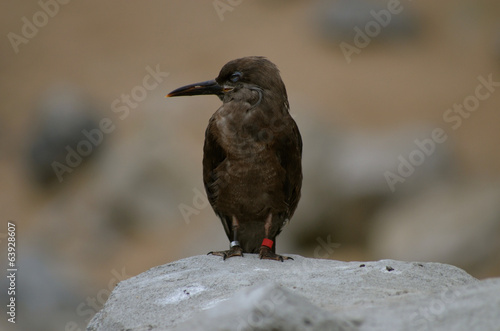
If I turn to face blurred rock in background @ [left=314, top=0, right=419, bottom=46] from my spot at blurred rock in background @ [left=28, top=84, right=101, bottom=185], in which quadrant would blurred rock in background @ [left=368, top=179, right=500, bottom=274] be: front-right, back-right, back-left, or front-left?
front-right

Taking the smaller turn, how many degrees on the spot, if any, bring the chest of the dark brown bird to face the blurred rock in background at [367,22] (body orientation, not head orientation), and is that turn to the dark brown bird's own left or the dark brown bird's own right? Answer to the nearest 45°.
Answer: approximately 180°

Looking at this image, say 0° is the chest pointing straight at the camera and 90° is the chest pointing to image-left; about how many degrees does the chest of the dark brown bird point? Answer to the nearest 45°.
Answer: approximately 0°

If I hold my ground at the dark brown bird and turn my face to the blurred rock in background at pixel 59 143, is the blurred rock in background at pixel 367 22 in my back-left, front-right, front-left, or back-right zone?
front-right

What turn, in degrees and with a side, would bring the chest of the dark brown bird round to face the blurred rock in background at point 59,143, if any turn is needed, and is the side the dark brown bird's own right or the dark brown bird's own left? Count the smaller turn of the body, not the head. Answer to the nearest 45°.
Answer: approximately 135° to the dark brown bird's own right

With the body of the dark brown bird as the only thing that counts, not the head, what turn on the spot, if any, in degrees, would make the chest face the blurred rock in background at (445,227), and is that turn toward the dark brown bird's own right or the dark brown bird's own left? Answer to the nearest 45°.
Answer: approximately 135° to the dark brown bird's own left

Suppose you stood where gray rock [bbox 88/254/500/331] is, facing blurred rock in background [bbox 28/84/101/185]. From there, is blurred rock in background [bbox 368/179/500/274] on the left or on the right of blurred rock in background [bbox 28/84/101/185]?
right
